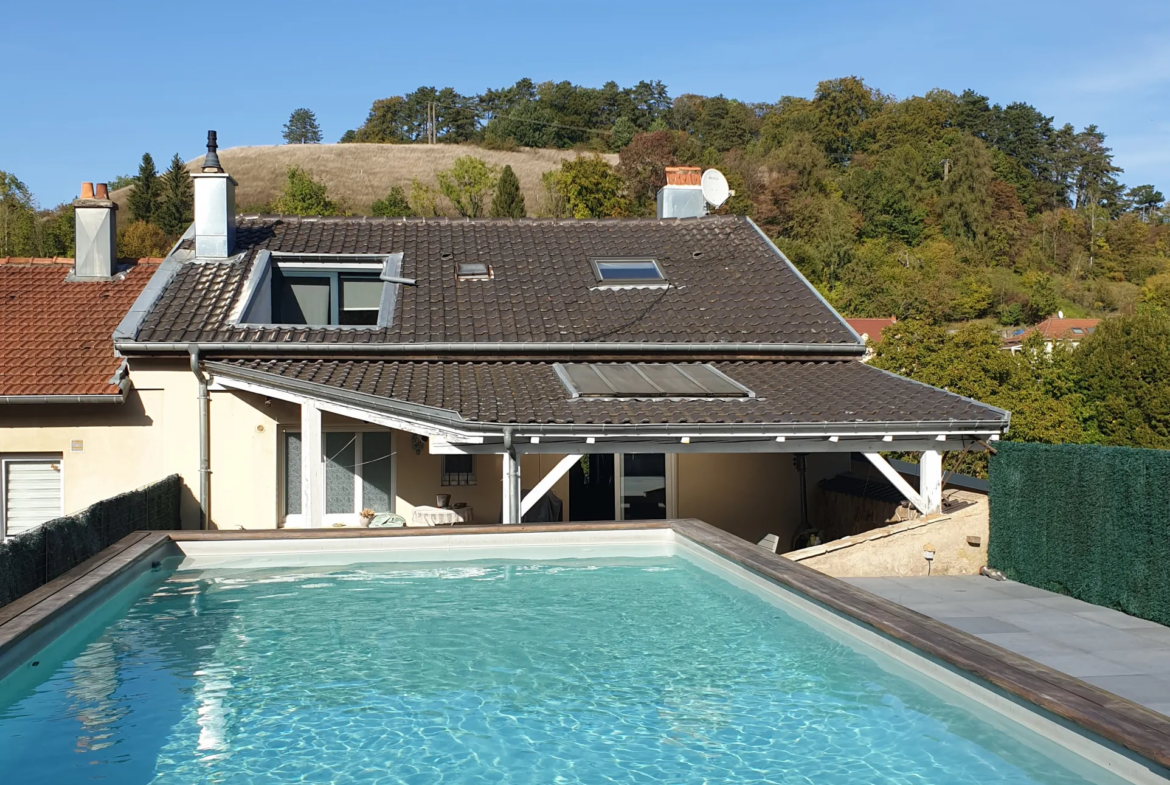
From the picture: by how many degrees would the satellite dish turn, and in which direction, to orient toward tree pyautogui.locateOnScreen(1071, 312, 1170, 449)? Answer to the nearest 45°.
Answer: approximately 90° to its left

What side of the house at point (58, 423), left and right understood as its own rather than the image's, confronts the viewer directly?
front

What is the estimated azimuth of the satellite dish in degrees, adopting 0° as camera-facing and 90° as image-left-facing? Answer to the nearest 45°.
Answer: approximately 315°

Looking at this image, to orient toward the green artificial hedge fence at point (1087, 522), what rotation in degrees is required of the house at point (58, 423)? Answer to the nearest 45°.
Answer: approximately 45° to its left

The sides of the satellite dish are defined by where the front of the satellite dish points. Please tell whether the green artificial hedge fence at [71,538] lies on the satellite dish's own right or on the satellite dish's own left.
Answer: on the satellite dish's own right

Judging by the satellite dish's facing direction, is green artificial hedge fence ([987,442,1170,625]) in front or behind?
in front

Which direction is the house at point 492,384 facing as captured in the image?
toward the camera

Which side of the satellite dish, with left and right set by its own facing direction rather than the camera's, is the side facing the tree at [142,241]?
back
